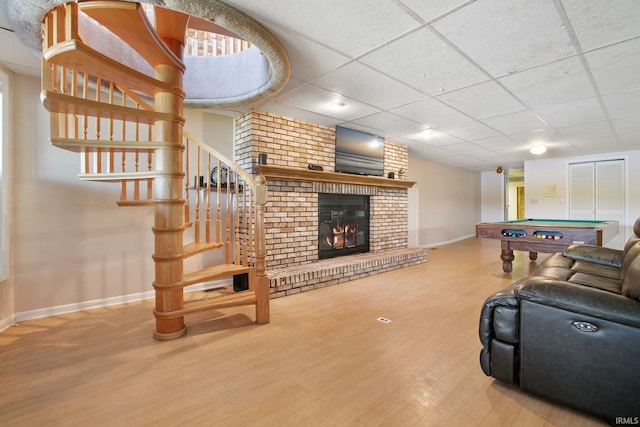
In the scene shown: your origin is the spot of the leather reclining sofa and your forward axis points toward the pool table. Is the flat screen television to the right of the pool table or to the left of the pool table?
left

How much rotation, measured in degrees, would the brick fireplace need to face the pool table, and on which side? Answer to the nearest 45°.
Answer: approximately 45° to its left

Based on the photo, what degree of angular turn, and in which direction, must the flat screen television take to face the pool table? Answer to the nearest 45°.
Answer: approximately 45° to its left

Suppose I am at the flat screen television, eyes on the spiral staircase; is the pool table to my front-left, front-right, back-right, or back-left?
back-left

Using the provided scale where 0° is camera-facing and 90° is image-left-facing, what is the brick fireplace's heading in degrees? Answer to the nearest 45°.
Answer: approximately 315°

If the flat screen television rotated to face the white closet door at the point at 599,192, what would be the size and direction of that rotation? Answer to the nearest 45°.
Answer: approximately 90° to its left

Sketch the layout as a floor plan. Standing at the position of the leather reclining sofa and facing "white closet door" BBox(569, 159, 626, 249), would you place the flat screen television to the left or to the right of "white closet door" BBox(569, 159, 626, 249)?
left

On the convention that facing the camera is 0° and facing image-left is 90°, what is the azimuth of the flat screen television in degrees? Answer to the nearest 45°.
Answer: approximately 315°
